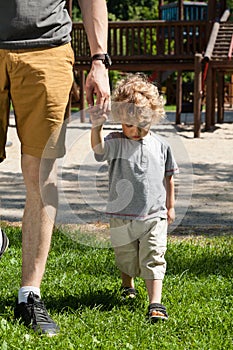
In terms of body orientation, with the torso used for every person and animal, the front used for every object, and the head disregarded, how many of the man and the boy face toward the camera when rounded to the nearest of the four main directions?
2

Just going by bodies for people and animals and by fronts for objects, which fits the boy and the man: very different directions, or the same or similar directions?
same or similar directions

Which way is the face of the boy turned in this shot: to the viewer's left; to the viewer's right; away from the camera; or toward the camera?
toward the camera

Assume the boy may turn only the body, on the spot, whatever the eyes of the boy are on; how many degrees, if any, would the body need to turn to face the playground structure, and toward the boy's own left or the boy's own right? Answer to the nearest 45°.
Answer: approximately 180°

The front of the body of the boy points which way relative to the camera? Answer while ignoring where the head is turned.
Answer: toward the camera

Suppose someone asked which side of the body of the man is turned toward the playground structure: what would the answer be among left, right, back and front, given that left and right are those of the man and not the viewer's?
back
